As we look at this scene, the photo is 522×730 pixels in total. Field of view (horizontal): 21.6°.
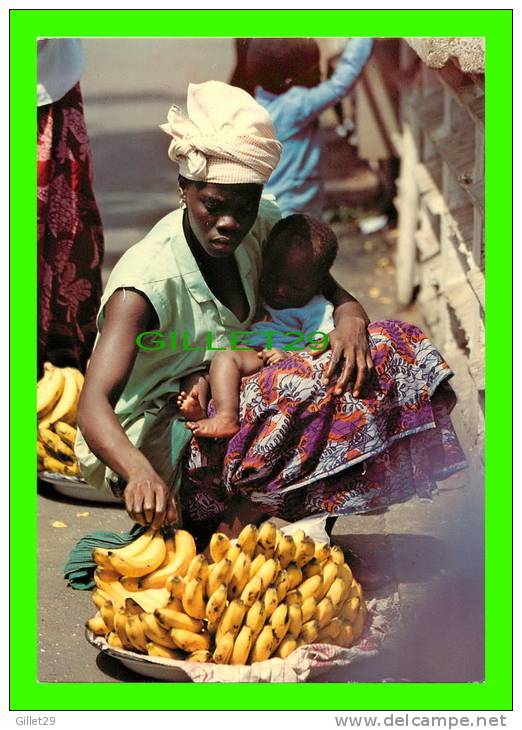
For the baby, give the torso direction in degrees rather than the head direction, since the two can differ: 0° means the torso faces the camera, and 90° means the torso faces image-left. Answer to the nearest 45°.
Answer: approximately 45°

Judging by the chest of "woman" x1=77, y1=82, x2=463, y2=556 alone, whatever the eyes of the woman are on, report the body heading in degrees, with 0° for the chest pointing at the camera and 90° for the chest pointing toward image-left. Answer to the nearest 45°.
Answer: approximately 315°
